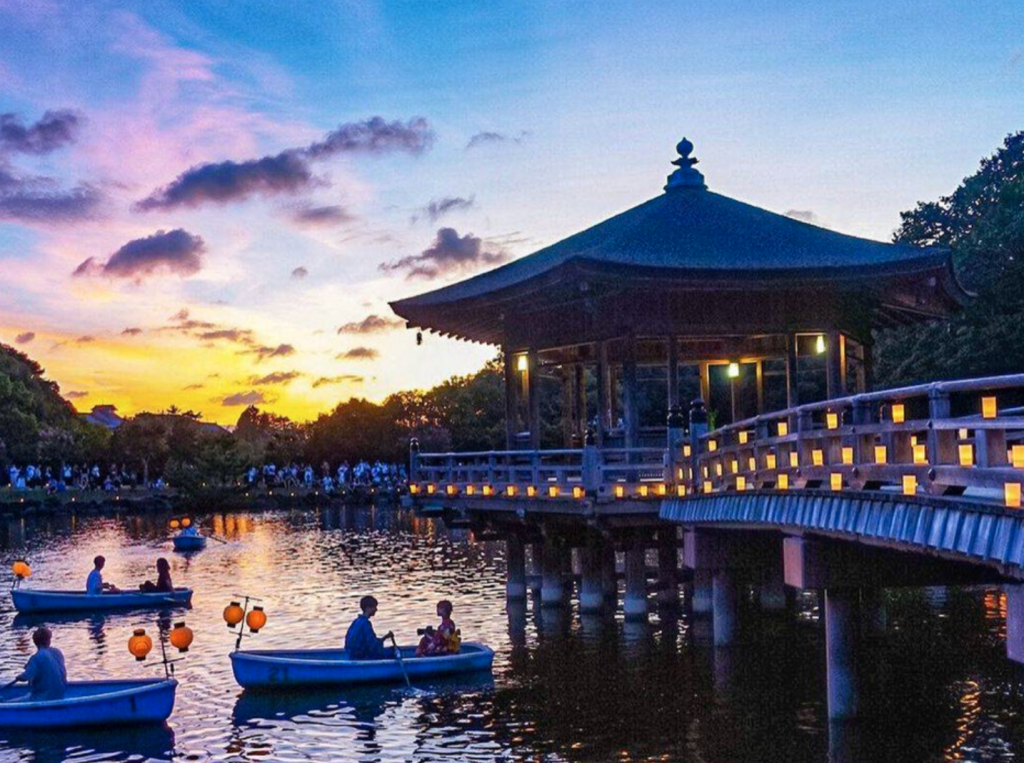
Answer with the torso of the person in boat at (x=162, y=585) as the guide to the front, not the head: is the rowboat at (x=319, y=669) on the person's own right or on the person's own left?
on the person's own left

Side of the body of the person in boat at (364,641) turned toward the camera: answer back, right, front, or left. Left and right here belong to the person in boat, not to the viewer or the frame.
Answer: right

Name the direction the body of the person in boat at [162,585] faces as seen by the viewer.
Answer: to the viewer's left

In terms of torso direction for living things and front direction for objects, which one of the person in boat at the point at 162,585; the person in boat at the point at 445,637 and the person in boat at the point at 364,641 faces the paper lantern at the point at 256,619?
the person in boat at the point at 445,637

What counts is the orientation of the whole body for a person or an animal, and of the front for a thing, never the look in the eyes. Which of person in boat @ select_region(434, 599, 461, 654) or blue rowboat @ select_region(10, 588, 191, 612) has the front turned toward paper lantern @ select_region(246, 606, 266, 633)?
the person in boat

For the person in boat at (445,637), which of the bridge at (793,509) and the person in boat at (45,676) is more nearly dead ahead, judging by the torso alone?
the person in boat

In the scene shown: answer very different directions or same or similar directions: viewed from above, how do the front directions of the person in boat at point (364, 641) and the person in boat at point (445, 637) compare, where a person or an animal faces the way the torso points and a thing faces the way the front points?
very different directions

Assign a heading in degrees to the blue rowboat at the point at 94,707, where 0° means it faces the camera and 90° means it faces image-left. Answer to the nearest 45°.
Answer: approximately 270°

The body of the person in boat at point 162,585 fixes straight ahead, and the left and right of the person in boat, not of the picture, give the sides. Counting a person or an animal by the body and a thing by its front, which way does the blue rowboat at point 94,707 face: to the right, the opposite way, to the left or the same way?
the opposite way

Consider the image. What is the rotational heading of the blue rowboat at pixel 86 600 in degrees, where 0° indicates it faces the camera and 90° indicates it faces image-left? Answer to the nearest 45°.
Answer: approximately 90°

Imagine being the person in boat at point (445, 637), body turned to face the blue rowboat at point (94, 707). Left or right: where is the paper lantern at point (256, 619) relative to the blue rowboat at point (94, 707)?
right

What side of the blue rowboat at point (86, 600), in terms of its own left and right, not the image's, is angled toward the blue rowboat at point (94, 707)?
left

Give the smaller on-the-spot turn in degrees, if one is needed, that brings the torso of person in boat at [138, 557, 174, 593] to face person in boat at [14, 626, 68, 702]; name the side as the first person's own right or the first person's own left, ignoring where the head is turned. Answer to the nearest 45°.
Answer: approximately 90° to the first person's own left

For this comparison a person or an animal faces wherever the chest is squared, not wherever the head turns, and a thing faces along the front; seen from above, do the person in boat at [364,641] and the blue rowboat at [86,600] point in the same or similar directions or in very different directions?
very different directions

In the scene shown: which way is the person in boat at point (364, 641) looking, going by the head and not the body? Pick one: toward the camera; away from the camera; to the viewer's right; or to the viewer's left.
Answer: to the viewer's right
